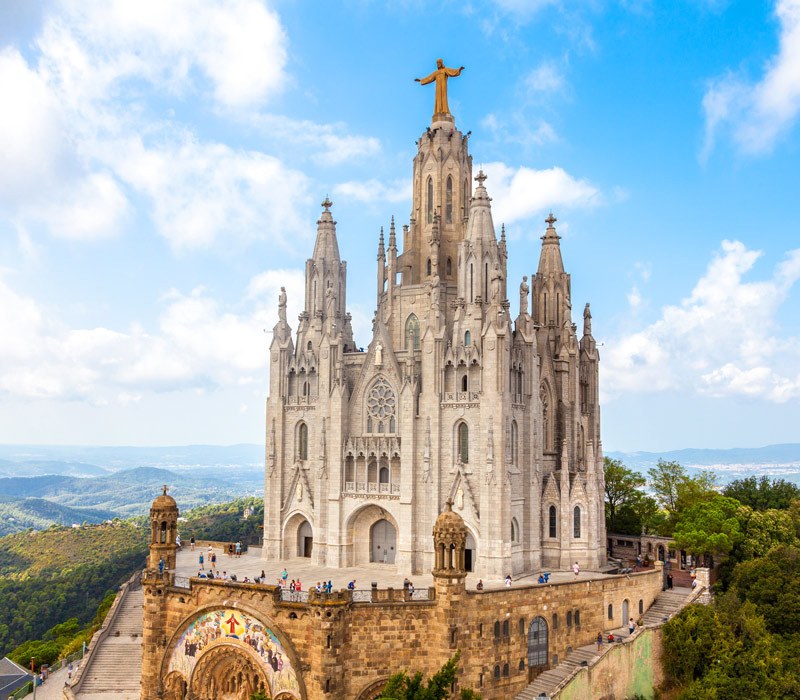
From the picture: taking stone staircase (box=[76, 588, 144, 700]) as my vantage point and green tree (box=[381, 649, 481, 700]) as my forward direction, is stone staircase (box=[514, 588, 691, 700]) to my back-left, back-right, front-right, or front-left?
front-left

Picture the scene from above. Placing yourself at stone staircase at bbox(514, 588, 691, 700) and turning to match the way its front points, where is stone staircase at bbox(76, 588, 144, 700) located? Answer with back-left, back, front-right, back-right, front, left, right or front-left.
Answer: front-right

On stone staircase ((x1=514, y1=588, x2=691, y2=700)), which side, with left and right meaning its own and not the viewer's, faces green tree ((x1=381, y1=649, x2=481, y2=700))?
front

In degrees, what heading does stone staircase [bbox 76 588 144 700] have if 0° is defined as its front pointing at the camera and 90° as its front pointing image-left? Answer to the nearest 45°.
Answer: approximately 0°

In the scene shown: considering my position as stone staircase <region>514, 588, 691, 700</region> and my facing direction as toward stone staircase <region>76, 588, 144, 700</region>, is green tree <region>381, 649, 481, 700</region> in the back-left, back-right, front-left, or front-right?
front-left

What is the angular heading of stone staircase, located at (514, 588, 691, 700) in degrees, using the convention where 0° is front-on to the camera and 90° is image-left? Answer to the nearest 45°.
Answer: approximately 45°
